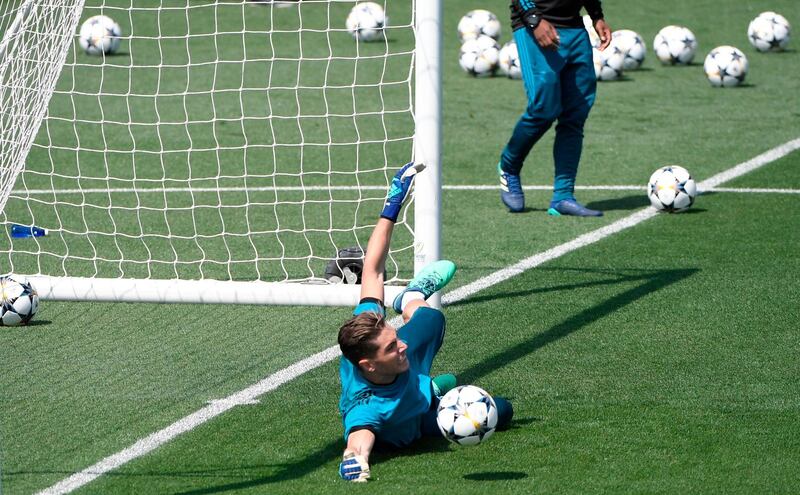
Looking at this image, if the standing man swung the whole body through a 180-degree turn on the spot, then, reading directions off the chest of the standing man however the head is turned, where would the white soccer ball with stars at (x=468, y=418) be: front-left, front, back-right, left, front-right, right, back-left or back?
back-left

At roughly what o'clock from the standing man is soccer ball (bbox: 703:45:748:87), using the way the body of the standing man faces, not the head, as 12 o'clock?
The soccer ball is roughly at 8 o'clock from the standing man.

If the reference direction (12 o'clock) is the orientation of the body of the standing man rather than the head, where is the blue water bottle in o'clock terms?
The blue water bottle is roughly at 4 o'clock from the standing man.

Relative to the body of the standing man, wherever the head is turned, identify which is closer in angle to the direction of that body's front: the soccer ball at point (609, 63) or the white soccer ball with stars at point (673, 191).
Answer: the white soccer ball with stars

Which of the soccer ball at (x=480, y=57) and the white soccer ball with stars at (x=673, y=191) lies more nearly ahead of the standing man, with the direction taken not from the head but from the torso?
the white soccer ball with stars

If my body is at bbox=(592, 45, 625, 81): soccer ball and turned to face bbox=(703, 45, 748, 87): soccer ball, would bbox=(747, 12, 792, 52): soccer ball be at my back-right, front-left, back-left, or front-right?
front-left

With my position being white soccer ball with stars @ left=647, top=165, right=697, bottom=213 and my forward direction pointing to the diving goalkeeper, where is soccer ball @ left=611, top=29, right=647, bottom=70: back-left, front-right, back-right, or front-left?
back-right

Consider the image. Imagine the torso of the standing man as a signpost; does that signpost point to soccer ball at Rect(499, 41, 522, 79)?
no

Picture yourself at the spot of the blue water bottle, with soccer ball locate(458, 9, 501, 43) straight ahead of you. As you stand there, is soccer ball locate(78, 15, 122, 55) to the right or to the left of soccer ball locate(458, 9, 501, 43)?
left

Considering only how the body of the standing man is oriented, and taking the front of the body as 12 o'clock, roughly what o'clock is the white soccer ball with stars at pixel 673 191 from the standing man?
The white soccer ball with stars is roughly at 10 o'clock from the standing man.

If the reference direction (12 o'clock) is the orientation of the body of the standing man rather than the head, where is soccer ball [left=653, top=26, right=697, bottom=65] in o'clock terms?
The soccer ball is roughly at 8 o'clock from the standing man.

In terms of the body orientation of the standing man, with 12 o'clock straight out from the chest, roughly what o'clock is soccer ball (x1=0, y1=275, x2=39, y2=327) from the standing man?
The soccer ball is roughly at 3 o'clock from the standing man.

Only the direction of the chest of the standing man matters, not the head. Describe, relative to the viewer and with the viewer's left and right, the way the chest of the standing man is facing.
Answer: facing the viewer and to the right of the viewer

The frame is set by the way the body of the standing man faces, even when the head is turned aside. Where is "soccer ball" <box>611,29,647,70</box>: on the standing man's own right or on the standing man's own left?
on the standing man's own left

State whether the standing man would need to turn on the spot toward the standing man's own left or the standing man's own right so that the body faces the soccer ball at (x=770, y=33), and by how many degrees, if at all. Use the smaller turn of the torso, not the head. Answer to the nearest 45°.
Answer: approximately 135° to the standing man's own left

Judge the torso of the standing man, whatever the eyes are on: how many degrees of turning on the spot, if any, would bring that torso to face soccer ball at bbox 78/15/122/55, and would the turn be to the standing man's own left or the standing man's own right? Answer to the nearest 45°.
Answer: approximately 180°

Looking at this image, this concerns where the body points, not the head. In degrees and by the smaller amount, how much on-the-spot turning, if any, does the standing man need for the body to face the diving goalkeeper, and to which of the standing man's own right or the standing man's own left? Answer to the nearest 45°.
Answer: approximately 45° to the standing man's own right
